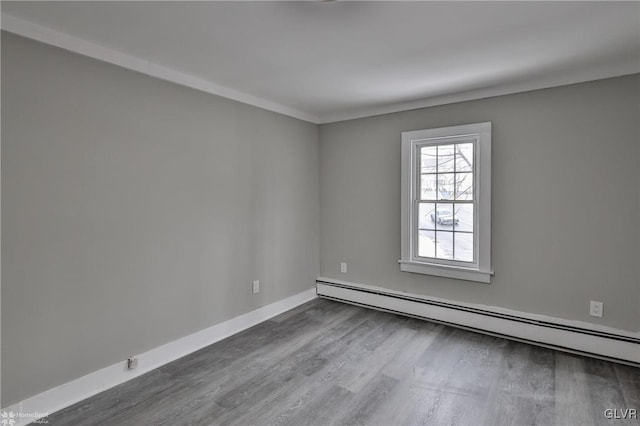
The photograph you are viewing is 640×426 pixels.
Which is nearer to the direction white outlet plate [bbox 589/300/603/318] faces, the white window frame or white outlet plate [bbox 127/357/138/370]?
the white outlet plate

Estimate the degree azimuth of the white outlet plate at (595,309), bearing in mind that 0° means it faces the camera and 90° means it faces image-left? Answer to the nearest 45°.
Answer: approximately 0°

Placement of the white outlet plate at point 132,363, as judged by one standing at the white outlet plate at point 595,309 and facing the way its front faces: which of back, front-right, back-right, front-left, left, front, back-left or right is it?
front-right

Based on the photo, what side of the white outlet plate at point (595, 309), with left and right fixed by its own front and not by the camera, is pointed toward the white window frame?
right

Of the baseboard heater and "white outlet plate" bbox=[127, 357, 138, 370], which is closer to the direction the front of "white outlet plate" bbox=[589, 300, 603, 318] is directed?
the white outlet plate
